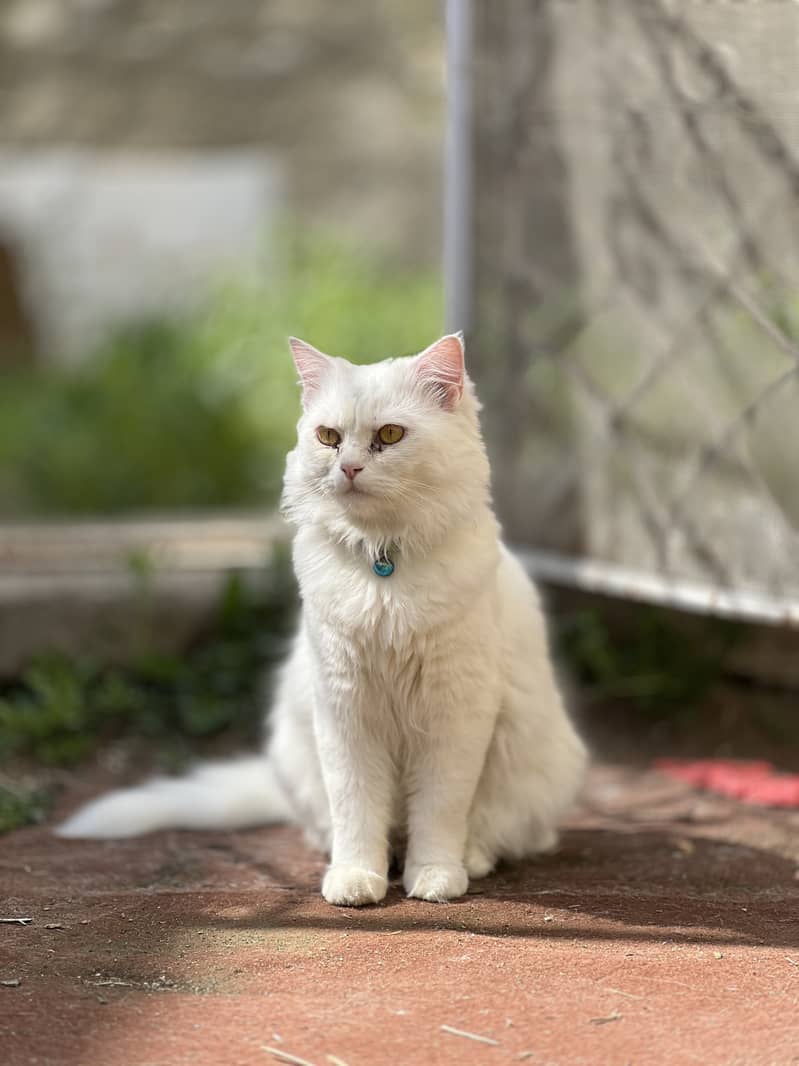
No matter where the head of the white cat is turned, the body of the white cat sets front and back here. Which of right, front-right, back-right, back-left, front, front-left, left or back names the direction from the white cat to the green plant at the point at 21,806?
back-right

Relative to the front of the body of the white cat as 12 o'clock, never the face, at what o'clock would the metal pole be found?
The metal pole is roughly at 6 o'clock from the white cat.

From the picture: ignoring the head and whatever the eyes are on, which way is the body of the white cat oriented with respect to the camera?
toward the camera

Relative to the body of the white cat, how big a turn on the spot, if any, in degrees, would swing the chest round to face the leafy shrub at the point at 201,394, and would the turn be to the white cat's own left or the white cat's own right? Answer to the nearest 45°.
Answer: approximately 180°

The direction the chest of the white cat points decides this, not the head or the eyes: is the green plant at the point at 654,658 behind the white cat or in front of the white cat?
behind

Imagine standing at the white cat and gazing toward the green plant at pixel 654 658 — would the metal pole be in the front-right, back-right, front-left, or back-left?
front-left

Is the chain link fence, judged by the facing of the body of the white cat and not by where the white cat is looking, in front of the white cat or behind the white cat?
behind
